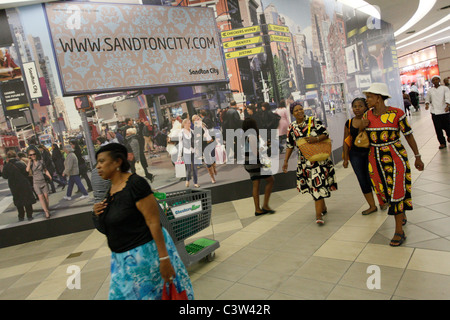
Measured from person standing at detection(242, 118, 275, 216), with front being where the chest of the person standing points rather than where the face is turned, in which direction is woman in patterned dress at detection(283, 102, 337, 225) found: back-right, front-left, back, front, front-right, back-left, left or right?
front-right

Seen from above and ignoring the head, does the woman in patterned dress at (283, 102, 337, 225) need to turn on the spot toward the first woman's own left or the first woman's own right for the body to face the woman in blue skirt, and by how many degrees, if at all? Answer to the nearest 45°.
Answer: approximately 45° to the first woman's own right

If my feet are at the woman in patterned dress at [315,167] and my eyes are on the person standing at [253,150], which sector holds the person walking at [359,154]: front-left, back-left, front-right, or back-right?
back-right

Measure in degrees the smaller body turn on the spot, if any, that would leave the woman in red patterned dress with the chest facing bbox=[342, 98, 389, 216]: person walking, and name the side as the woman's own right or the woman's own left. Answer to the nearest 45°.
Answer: approximately 135° to the woman's own right

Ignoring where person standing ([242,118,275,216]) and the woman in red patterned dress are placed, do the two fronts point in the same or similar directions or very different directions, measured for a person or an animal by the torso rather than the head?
very different directions
